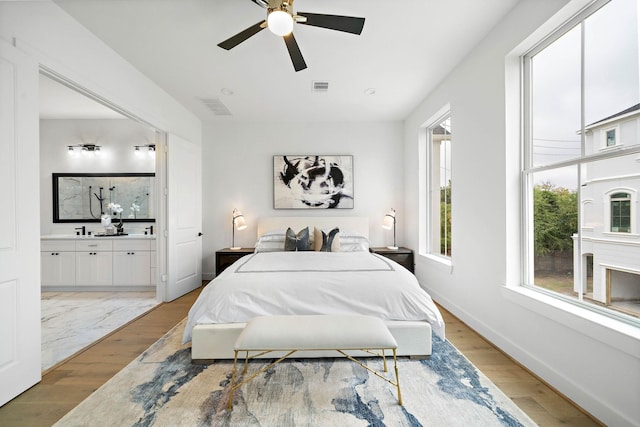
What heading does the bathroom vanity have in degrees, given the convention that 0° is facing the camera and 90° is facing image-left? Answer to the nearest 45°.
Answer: approximately 0°

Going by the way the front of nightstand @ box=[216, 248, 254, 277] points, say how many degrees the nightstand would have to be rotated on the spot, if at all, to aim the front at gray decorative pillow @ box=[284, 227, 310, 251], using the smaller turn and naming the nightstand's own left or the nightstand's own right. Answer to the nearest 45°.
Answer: approximately 45° to the nightstand's own left

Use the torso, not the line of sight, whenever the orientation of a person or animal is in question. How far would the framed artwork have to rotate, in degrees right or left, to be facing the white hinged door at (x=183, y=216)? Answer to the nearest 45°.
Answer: approximately 90° to its right

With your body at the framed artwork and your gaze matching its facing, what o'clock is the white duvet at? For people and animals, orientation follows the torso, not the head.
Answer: The white duvet is roughly at 12 o'clock from the framed artwork.

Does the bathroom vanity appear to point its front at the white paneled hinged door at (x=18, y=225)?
yes

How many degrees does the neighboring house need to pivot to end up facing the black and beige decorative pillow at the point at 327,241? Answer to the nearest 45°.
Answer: approximately 45° to its right
